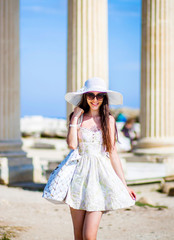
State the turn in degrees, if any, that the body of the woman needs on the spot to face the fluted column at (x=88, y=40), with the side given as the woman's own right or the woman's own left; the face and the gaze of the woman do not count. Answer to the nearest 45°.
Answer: approximately 180°

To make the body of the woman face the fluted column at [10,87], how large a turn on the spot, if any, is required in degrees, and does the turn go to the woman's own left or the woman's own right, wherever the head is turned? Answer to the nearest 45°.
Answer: approximately 180°

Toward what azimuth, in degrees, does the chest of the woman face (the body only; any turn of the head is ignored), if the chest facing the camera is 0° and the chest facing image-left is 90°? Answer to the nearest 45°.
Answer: approximately 0°
